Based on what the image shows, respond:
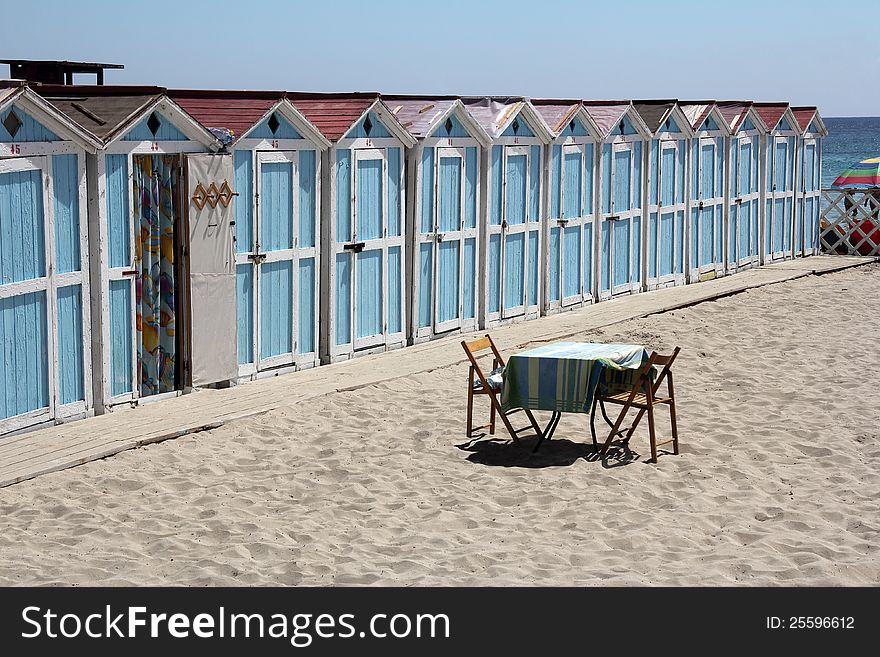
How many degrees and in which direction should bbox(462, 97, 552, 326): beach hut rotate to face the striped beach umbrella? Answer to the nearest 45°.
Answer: approximately 90° to its left

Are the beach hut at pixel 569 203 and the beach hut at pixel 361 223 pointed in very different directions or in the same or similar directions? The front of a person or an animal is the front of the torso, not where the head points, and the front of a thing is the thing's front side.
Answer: same or similar directions

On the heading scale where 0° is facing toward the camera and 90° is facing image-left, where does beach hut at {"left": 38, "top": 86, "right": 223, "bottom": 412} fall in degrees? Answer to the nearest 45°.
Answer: approximately 315°

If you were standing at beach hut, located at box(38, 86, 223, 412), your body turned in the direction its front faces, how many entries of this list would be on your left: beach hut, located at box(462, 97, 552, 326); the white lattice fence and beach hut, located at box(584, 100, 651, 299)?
3

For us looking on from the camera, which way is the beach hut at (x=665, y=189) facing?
facing the viewer and to the right of the viewer

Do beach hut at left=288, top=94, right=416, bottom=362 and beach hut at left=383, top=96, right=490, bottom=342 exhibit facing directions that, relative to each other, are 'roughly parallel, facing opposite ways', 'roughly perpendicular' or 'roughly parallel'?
roughly parallel

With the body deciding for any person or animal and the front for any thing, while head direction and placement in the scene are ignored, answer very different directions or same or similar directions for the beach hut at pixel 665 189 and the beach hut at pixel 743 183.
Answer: same or similar directions

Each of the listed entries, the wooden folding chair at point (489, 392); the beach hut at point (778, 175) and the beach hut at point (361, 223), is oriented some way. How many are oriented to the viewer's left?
0

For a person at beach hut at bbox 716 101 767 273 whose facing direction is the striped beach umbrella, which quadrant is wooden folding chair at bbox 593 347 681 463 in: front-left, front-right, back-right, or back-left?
back-right

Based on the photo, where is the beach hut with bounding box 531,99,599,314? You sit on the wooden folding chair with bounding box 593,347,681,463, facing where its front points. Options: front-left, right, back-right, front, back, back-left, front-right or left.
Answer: front-right

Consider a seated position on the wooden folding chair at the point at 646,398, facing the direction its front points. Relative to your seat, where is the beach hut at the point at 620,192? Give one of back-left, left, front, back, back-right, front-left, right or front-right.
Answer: front-right

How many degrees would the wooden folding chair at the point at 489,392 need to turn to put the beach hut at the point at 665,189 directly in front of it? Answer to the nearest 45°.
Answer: approximately 135° to its left
